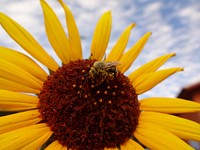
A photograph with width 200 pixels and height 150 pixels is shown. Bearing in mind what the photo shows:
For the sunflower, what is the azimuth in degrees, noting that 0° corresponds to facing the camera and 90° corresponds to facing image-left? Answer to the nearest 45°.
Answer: approximately 0°
